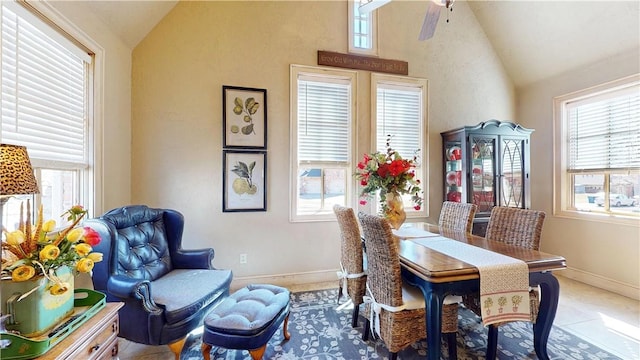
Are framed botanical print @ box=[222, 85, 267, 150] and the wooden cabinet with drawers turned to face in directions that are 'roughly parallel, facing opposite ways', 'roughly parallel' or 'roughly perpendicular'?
roughly perpendicular

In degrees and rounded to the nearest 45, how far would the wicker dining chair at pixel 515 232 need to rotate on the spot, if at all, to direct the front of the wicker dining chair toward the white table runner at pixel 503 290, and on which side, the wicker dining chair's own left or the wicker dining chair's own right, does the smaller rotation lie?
approximately 45° to the wicker dining chair's own left

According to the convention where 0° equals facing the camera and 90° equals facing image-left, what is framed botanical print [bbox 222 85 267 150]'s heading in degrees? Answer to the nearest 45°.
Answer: approximately 0°

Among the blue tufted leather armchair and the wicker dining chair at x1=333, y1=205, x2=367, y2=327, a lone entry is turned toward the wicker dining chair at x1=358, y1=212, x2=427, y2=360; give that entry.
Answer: the blue tufted leather armchair

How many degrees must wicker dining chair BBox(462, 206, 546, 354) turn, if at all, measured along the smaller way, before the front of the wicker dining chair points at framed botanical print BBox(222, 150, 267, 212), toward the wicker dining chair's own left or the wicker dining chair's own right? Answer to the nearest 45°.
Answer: approximately 45° to the wicker dining chair's own right

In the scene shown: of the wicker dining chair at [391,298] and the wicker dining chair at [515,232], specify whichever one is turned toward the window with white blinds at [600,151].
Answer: the wicker dining chair at [391,298]

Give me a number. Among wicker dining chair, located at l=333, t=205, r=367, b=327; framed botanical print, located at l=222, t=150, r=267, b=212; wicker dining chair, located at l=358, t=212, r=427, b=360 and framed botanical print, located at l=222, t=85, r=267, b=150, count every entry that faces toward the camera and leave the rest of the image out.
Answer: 2

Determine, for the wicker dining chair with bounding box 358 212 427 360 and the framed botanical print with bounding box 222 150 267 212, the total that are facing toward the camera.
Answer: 1

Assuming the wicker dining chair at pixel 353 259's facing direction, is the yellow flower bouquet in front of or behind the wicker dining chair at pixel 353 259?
behind

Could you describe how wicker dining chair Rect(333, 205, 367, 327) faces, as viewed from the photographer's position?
facing away from the viewer and to the right of the viewer

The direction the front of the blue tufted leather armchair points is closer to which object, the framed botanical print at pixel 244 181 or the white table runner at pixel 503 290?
the white table runner

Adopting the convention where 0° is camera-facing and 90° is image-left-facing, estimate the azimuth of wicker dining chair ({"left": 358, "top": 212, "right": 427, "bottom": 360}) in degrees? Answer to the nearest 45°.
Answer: approximately 225°

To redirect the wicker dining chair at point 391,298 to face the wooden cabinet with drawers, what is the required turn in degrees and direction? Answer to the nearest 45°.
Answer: approximately 180°

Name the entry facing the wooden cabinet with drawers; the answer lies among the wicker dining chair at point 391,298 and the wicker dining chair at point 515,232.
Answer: the wicker dining chair at point 515,232

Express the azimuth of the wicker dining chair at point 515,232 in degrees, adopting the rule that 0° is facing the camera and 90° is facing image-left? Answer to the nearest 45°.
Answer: approximately 45°
